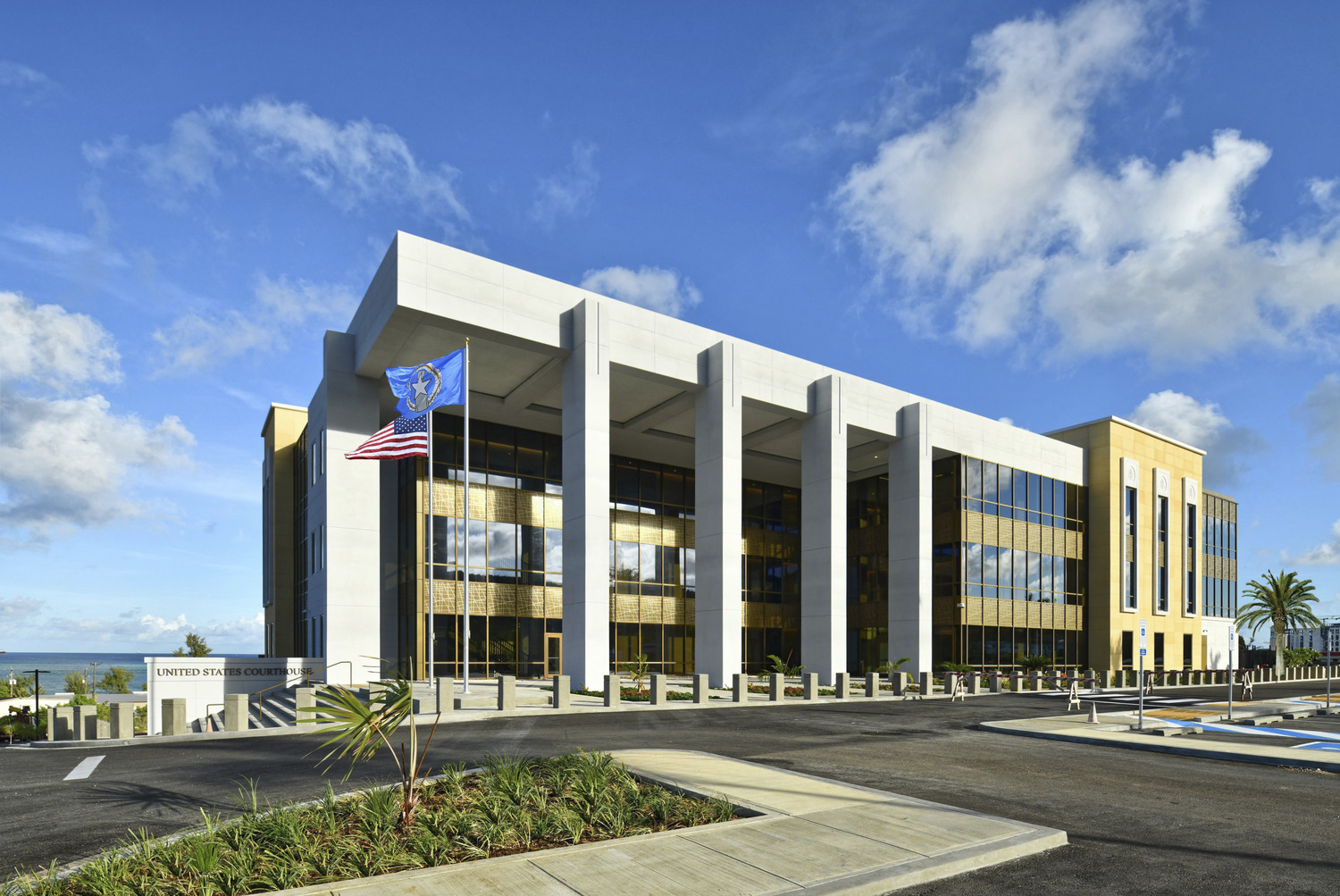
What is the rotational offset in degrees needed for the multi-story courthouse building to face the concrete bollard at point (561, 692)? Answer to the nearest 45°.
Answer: approximately 45° to its right

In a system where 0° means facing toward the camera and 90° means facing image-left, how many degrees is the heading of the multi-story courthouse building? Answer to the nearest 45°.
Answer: approximately 315°

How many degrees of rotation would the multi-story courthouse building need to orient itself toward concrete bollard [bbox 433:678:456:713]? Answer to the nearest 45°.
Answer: approximately 45° to its right

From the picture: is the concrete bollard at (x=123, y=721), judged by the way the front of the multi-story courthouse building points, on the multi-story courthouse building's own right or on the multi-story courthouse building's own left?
on the multi-story courthouse building's own right

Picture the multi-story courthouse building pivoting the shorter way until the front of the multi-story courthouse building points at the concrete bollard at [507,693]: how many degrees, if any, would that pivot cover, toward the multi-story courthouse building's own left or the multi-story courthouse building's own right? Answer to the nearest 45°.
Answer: approximately 45° to the multi-story courthouse building's own right

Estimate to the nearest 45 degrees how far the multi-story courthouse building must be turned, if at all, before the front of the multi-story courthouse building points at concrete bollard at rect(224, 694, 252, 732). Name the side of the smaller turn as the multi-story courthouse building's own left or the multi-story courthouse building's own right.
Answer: approximately 45° to the multi-story courthouse building's own right

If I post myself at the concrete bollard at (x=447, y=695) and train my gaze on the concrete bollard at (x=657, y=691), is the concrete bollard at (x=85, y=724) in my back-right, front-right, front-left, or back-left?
back-left

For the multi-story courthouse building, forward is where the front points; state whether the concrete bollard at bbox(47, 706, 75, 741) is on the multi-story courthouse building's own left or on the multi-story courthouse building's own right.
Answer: on the multi-story courthouse building's own right

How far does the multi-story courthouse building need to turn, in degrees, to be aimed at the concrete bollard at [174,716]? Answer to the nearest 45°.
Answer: approximately 45° to its right
